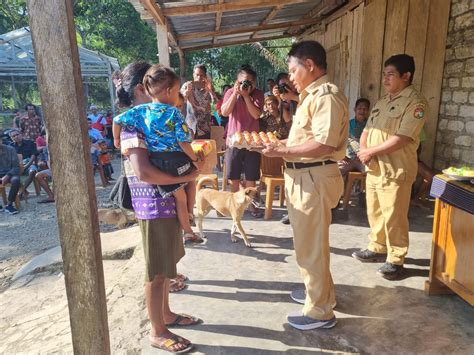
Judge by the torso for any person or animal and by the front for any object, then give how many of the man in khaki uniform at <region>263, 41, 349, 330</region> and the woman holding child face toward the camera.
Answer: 0

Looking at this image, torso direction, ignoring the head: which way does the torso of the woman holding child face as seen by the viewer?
to the viewer's right

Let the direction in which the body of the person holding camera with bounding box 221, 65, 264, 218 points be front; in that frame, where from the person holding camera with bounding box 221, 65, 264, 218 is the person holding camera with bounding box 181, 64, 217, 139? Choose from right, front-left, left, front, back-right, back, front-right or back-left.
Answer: back-right

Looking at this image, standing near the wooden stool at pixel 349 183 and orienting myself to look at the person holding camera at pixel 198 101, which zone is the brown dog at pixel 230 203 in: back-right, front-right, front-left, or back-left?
front-left

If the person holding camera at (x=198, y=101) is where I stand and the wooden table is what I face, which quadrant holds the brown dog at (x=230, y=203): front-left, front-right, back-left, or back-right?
front-right

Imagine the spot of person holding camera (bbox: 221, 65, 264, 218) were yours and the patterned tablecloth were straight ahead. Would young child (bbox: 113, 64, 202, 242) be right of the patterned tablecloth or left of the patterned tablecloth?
right

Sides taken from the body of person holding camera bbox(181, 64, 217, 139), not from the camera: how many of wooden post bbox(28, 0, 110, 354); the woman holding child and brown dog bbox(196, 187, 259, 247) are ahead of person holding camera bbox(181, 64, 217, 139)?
3

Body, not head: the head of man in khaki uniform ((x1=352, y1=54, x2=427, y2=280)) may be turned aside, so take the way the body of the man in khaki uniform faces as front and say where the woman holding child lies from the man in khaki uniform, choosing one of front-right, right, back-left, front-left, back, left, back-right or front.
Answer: front

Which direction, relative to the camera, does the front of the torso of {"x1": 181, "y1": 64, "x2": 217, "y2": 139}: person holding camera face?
toward the camera

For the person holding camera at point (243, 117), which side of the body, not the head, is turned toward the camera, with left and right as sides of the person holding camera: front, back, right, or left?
front

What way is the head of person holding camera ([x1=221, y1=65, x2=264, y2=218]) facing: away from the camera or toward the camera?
toward the camera

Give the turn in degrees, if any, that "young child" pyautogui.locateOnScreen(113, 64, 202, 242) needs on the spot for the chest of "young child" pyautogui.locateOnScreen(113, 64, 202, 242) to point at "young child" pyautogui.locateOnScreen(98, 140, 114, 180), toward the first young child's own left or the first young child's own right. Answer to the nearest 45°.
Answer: approximately 45° to the first young child's own left

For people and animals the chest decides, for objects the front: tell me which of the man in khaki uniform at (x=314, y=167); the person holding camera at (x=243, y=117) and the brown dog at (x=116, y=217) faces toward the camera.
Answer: the person holding camera
